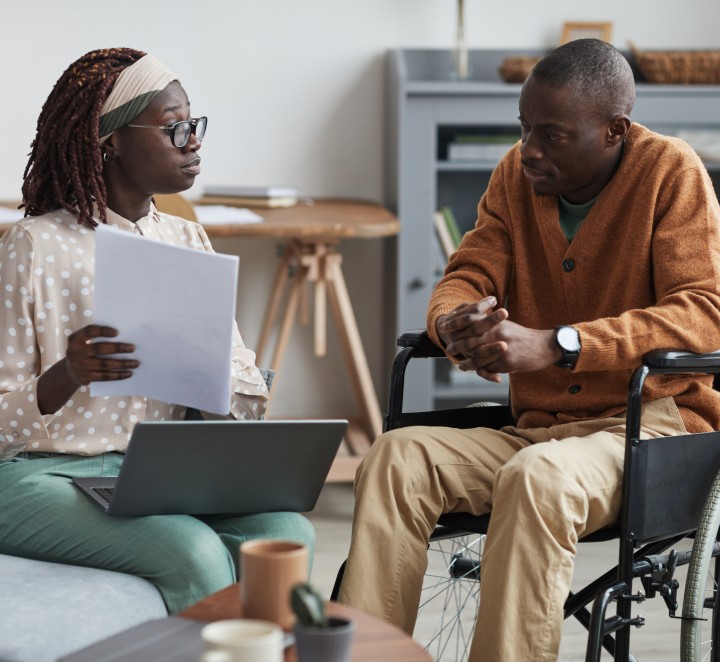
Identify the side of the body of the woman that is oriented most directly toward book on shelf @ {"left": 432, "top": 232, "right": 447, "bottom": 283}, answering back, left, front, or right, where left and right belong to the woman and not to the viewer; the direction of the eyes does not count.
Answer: left

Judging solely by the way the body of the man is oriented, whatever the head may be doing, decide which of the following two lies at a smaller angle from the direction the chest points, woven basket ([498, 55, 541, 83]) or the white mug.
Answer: the white mug

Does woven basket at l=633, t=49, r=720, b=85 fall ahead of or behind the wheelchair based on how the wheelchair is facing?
behind

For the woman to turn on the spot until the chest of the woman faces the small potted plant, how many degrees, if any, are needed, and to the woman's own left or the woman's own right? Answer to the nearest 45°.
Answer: approximately 45° to the woman's own right

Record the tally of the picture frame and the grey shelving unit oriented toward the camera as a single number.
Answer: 2

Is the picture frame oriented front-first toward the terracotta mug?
yes

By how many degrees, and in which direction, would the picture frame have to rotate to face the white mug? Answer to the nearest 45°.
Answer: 0° — it already faces it

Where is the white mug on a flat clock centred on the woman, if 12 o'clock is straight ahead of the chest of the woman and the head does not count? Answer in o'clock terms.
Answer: The white mug is roughly at 1 o'clock from the woman.

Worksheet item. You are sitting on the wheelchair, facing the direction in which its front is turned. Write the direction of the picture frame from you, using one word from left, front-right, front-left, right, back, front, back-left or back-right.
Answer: back-right
